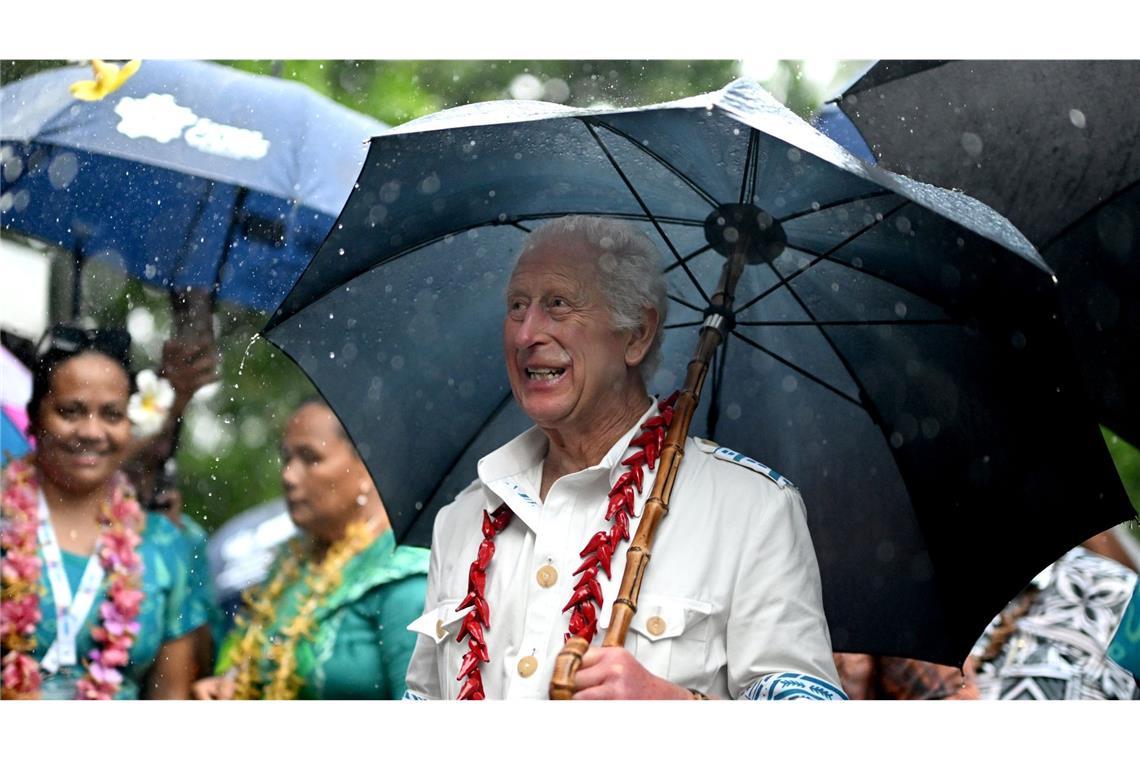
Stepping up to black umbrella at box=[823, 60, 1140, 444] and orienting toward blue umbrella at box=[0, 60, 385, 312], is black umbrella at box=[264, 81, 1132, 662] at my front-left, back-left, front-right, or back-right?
front-left

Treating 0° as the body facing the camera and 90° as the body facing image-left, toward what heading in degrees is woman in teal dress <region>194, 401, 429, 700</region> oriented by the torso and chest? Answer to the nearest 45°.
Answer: approximately 45°

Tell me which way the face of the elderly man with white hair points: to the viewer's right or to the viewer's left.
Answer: to the viewer's left

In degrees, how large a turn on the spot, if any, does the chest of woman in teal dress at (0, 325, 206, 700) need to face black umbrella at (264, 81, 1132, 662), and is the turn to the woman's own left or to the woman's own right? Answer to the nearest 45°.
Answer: approximately 45° to the woman's own left

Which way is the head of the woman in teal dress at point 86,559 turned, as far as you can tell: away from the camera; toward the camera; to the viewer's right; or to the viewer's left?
toward the camera

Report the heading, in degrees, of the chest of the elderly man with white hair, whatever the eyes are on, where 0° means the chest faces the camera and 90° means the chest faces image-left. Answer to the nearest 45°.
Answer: approximately 45°

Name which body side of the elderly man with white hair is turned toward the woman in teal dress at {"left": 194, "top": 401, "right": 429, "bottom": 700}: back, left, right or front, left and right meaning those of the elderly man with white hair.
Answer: right

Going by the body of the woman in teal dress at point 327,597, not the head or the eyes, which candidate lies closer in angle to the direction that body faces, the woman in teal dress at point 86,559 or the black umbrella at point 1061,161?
the woman in teal dress

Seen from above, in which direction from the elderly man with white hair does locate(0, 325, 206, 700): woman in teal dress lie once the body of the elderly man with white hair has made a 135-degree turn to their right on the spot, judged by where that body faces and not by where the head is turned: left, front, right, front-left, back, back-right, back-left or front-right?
front-left

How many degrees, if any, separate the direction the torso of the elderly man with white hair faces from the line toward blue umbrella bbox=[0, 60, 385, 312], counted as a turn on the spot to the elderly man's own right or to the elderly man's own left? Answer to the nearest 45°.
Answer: approximately 90° to the elderly man's own right

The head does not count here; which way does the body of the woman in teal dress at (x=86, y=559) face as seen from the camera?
toward the camera
